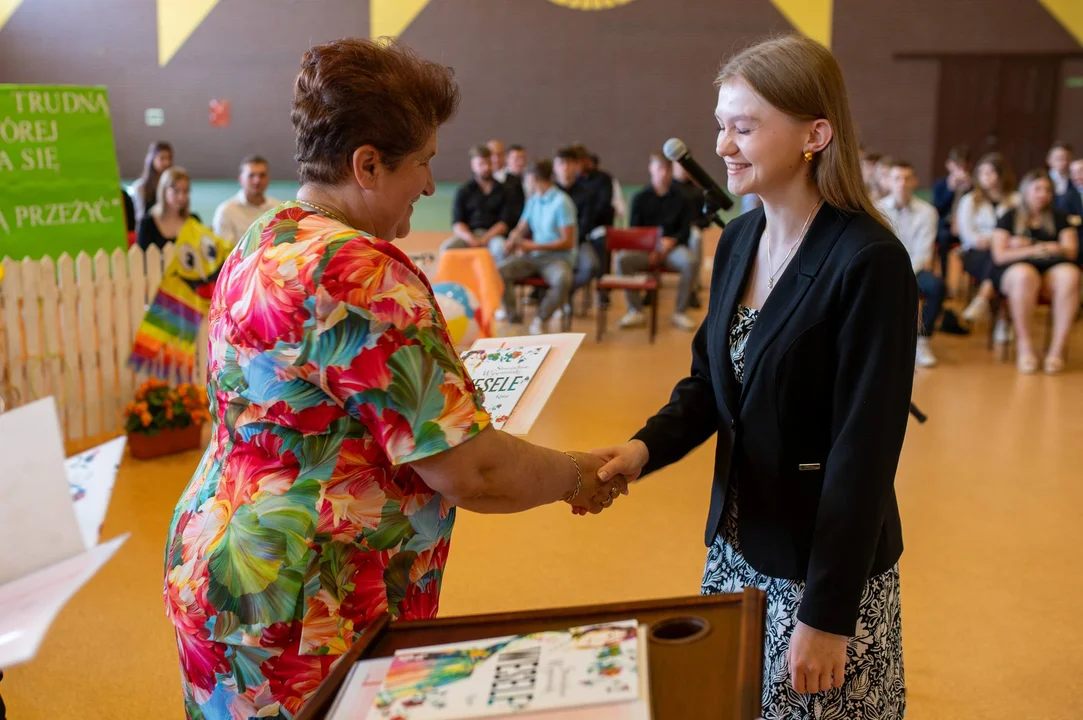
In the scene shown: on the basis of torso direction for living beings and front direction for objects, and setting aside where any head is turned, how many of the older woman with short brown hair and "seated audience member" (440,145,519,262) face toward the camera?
1

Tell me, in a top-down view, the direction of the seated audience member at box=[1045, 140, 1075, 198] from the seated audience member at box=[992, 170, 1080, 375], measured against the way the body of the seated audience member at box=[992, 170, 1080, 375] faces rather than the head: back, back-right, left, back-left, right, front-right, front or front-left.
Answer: back

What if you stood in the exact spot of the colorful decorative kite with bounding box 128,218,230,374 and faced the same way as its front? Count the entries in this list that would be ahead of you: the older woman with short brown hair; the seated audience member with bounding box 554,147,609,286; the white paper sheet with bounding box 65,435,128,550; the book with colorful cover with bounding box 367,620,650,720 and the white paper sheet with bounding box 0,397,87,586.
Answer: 4

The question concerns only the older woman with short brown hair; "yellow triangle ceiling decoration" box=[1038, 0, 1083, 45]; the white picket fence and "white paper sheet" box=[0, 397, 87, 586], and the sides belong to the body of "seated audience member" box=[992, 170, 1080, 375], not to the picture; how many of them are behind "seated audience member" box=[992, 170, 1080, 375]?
1

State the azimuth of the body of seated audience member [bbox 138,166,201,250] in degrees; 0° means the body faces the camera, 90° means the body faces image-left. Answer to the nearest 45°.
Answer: approximately 315°

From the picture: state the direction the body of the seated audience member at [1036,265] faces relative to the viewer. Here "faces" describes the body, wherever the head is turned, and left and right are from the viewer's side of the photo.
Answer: facing the viewer

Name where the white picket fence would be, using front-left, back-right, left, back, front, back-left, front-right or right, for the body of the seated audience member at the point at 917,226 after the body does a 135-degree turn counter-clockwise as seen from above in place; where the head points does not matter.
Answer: back

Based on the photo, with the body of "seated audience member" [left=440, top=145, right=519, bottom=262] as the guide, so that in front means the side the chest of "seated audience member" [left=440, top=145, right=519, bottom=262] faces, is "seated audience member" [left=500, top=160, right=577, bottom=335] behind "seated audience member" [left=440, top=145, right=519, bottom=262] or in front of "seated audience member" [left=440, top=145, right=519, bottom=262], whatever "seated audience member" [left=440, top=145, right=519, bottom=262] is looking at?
in front

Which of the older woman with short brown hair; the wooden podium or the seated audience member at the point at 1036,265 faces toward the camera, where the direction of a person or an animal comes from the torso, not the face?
the seated audience member

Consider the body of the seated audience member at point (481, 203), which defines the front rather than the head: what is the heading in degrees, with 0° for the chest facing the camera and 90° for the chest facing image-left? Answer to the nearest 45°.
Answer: approximately 0°

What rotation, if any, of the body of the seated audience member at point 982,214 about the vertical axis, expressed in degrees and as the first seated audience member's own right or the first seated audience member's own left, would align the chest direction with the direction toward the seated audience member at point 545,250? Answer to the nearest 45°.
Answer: approximately 45° to the first seated audience member's own right

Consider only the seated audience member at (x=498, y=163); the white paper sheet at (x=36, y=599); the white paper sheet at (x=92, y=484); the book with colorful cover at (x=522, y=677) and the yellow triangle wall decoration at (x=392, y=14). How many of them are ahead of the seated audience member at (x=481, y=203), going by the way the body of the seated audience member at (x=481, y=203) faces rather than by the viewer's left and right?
3

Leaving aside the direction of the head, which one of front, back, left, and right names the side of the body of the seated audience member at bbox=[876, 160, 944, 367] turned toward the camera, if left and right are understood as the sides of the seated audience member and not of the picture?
front
